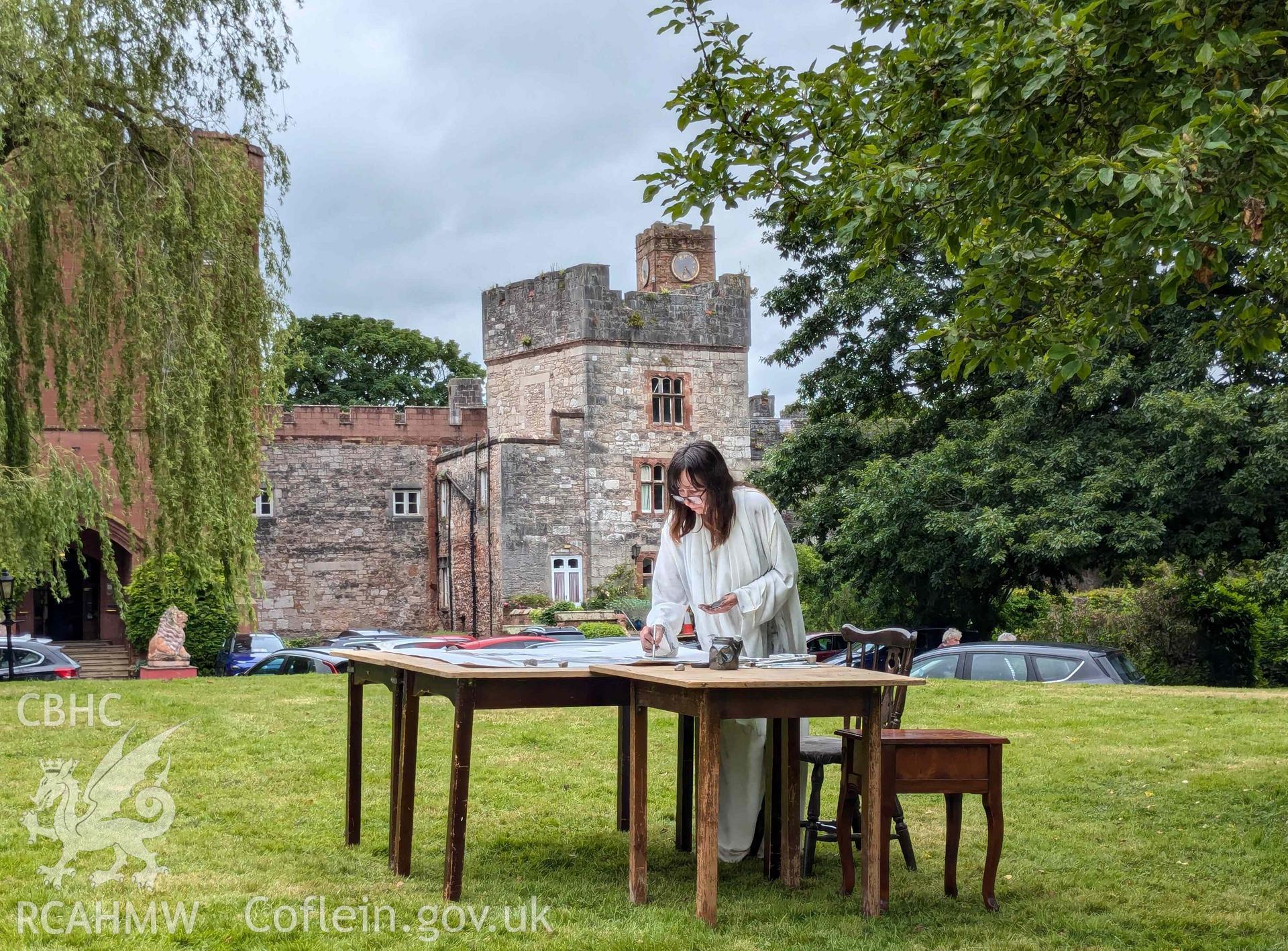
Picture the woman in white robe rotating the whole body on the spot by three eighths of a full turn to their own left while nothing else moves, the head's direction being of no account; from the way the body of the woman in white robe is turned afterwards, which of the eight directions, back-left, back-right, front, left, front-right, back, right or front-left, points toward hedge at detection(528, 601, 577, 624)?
left

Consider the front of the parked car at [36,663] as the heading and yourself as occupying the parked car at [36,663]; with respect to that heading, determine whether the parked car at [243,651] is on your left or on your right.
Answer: on your right

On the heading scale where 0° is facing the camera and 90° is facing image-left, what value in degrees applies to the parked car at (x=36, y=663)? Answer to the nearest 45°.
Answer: approximately 90°

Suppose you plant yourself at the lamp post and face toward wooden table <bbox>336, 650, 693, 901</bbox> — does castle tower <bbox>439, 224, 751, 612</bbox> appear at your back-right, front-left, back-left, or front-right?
back-left

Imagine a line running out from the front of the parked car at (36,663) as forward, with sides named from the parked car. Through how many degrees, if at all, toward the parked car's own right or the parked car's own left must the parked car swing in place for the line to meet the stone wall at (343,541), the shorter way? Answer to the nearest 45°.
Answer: approximately 135° to the parked car's own right

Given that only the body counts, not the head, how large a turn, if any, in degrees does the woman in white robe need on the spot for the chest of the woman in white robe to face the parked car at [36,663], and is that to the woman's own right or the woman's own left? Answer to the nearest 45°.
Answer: approximately 90° to the woman's own right

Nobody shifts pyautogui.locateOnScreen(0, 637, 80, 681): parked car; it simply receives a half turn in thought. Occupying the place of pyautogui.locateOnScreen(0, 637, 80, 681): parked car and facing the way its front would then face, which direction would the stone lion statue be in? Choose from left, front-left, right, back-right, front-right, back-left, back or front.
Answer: front-left

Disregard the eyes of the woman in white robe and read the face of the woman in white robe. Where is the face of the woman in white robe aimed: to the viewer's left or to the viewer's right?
to the viewer's left
